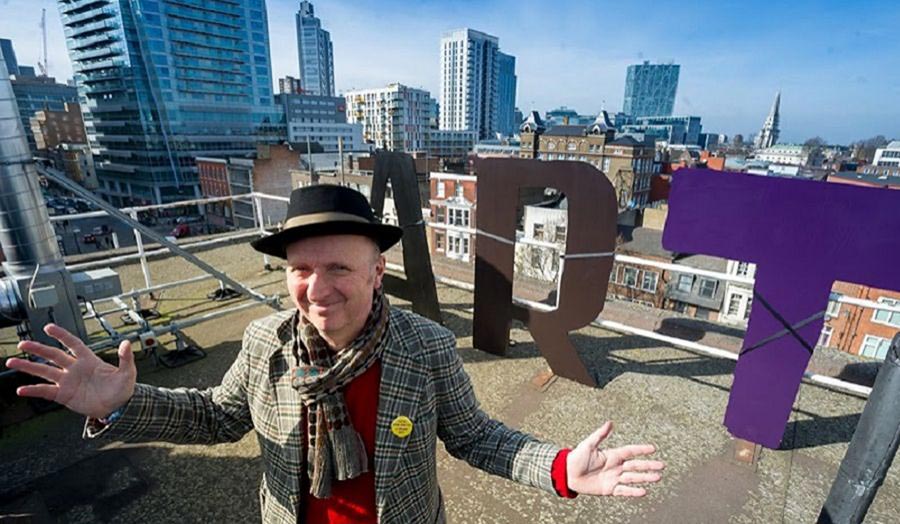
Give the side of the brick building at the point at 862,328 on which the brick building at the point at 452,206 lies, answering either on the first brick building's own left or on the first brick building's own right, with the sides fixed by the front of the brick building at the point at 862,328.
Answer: on the first brick building's own right

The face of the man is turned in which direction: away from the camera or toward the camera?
toward the camera

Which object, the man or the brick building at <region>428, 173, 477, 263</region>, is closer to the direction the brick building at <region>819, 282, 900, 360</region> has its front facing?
the man

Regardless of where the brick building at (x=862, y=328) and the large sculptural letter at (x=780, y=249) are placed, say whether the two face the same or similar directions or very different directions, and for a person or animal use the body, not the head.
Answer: same or similar directions

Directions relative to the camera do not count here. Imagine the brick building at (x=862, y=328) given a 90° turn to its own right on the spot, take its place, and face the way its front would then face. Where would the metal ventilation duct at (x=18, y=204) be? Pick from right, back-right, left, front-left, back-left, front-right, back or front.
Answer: left

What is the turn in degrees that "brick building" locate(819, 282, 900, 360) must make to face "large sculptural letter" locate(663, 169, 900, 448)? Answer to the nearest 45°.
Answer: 0° — it already faces it

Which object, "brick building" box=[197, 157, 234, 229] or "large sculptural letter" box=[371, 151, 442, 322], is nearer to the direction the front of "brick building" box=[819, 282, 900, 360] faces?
the large sculptural letter

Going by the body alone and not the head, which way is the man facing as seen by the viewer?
toward the camera

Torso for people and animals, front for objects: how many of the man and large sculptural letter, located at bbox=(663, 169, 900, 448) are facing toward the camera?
2

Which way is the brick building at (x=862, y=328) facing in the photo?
toward the camera

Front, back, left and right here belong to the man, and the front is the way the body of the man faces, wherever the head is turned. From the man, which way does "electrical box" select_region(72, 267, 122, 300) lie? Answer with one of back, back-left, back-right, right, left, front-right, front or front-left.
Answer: back-right

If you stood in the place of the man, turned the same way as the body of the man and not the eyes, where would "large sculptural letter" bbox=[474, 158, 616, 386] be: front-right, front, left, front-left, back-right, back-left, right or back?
back-left

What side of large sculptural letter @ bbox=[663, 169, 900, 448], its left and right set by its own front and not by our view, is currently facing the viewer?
front

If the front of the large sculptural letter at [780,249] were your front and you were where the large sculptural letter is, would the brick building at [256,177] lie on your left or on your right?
on your right

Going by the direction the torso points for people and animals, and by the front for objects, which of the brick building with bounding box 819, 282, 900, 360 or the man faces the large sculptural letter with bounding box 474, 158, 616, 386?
the brick building

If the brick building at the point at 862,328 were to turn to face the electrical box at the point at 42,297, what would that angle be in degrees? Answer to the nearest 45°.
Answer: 0° — it already faces it
